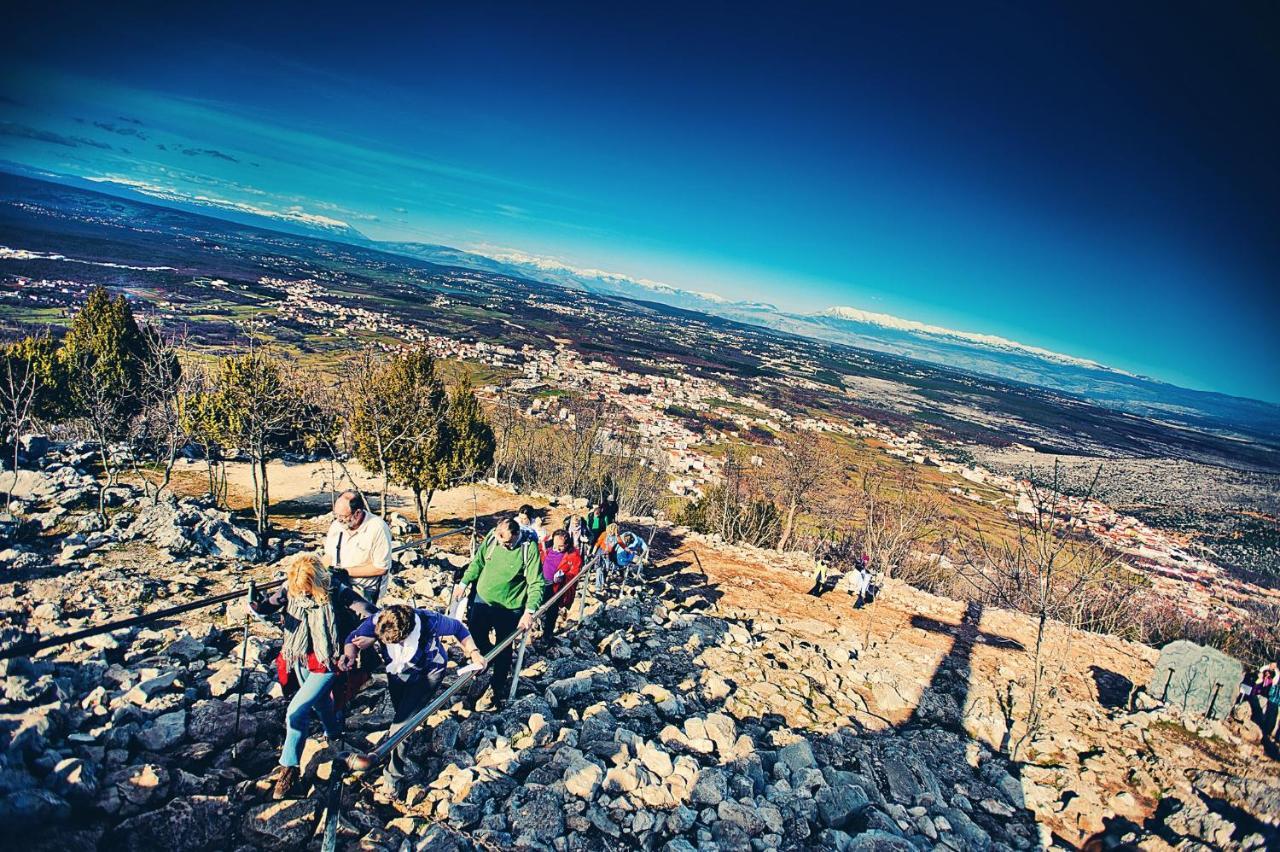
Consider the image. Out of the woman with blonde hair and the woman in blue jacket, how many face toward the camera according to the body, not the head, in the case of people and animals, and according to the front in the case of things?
2

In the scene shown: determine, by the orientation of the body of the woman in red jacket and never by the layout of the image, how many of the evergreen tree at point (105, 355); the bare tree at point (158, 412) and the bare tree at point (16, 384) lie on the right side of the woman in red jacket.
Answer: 3

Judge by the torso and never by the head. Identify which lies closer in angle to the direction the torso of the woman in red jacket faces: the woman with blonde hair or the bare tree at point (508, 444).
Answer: the woman with blonde hair

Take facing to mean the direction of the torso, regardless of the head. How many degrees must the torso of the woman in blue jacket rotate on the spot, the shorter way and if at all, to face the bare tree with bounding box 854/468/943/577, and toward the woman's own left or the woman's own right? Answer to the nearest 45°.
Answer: approximately 135° to the woman's own left

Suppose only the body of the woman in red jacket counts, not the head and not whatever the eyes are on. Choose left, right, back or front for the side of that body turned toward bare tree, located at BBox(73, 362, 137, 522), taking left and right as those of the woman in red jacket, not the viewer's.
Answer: right

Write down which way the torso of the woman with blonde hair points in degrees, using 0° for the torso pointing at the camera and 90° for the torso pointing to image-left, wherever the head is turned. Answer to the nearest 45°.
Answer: approximately 0°

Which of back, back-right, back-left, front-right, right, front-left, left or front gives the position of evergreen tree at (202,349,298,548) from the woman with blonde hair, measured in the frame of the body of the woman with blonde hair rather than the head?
back

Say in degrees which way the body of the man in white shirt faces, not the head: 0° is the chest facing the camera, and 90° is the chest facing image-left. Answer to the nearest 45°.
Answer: approximately 45°

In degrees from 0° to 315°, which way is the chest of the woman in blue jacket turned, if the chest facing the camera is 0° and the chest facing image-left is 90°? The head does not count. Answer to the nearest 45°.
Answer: approximately 0°
